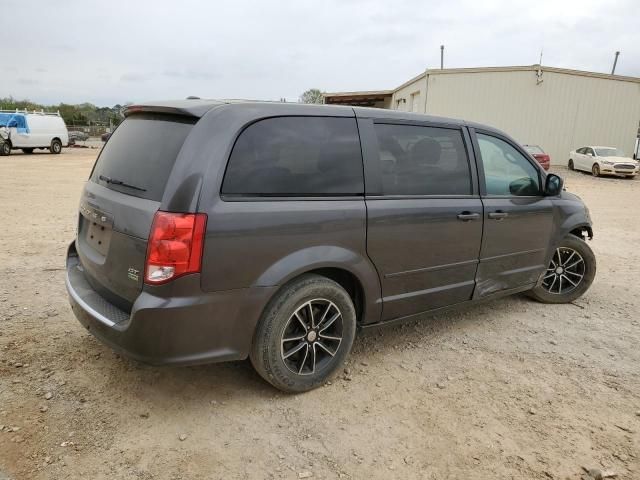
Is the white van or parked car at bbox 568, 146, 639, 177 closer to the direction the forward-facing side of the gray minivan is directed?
the parked car

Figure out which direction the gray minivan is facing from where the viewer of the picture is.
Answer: facing away from the viewer and to the right of the viewer

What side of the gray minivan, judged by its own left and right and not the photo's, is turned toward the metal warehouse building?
front

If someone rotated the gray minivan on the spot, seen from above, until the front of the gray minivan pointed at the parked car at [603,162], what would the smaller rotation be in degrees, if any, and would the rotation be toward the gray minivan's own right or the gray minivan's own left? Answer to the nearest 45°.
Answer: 0° — it already faces it

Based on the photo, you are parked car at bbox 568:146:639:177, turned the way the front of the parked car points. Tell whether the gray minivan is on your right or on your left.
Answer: on your right

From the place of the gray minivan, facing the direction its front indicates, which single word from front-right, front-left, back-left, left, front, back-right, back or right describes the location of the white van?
left
